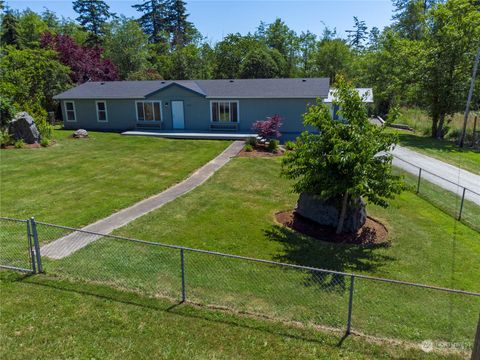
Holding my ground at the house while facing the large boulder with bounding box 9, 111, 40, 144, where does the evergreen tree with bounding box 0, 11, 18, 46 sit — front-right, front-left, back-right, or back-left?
front-right

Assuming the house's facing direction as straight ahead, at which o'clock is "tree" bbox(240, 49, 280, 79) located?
The tree is roughly at 7 o'clock from the house.

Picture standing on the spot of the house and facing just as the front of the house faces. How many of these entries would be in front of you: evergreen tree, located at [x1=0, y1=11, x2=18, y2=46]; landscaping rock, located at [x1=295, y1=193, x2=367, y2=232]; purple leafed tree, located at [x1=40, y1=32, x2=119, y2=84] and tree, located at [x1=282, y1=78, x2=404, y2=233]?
2

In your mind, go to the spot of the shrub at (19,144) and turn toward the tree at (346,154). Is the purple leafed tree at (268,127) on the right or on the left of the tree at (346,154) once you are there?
left

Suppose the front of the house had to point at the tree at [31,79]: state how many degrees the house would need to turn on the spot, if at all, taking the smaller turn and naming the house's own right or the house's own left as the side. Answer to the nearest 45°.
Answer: approximately 90° to the house's own right

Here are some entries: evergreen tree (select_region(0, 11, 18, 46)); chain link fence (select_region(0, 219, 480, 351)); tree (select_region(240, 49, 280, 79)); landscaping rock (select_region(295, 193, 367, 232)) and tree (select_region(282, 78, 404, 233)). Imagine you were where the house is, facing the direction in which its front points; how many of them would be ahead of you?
3

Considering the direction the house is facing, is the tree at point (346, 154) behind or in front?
in front

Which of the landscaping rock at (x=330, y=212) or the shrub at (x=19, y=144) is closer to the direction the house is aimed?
the landscaping rock

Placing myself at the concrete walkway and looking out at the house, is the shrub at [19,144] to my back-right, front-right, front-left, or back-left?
front-left

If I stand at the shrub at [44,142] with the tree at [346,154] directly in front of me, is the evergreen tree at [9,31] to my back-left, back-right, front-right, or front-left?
back-left

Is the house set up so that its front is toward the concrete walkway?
yes

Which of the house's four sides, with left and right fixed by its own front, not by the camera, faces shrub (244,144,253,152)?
front

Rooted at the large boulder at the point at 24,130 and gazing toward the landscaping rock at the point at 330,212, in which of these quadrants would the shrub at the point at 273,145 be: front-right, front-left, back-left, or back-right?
front-left

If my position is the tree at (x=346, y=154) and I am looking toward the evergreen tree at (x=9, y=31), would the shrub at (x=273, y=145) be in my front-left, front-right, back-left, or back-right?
front-right

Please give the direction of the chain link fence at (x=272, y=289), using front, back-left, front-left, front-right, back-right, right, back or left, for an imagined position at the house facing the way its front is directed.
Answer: front

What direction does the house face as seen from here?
toward the camera

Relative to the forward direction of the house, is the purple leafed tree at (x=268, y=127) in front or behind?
in front

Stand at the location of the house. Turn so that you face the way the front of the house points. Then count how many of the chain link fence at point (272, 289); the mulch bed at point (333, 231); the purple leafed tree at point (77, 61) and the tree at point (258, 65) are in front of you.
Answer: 2

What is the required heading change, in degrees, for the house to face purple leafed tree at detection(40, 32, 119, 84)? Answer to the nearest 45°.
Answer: approximately 135° to its right
